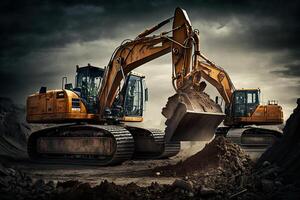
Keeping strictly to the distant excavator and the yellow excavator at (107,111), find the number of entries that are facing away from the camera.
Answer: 0

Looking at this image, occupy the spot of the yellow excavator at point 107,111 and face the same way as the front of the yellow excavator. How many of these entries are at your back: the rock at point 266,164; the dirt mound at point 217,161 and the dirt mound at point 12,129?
1

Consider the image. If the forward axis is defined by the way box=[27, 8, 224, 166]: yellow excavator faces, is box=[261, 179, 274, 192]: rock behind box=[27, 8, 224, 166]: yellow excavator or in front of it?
in front

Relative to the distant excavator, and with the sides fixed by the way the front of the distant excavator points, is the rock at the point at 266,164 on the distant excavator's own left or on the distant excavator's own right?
on the distant excavator's own left

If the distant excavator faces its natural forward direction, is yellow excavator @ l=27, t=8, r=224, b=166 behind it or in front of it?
in front

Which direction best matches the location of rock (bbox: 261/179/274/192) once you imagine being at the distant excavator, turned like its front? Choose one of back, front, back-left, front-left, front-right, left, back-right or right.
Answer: front-left

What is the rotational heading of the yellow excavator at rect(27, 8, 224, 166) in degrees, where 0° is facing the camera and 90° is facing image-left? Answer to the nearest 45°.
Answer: approximately 315°

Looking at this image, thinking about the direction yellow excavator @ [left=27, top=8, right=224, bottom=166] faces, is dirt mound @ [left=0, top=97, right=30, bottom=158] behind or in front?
behind

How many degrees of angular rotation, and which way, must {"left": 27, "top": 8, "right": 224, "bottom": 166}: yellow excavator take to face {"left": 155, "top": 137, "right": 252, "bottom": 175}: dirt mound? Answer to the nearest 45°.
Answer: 0° — it already faces it

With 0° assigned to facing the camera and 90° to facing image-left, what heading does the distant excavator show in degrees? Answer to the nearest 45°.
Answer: approximately 45°
